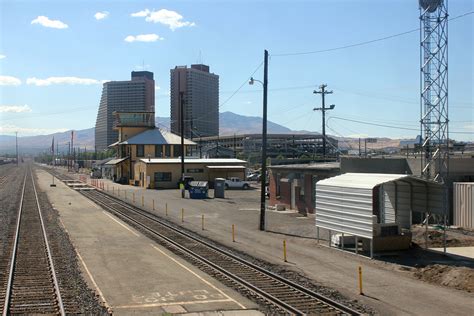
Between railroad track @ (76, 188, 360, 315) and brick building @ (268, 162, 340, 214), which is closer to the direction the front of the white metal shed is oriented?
the railroad track

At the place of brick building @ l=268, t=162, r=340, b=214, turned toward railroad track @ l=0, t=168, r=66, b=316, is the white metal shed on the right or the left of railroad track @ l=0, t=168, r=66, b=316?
left

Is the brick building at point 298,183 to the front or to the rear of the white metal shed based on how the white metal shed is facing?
to the rear
